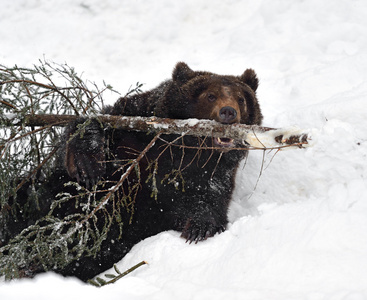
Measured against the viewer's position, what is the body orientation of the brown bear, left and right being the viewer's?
facing the viewer and to the right of the viewer
